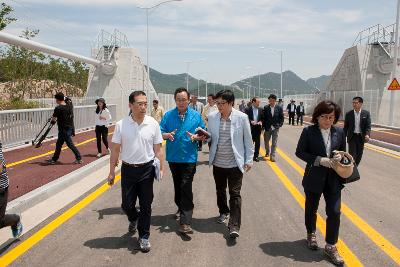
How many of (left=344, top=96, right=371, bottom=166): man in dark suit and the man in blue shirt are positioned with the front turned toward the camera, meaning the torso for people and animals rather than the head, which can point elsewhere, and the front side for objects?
2

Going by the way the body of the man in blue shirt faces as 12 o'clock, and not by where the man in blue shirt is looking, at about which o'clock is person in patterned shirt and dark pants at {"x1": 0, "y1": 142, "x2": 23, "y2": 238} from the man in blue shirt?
The person in patterned shirt and dark pants is roughly at 2 o'clock from the man in blue shirt.

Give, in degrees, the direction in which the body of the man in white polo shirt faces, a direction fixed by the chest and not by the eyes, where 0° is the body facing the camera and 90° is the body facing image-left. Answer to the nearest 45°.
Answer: approximately 0°

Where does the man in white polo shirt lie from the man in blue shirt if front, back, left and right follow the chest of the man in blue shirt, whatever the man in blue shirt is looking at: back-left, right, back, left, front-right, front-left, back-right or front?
front-right

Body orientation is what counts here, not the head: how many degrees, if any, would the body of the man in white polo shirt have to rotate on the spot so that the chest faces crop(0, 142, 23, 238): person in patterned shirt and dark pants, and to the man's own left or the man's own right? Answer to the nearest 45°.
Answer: approximately 90° to the man's own right

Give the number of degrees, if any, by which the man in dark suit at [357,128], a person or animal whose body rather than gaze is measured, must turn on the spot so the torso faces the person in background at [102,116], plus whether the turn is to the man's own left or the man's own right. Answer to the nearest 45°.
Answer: approximately 90° to the man's own right

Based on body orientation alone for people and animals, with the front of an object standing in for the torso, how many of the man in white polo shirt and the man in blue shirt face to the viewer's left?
0

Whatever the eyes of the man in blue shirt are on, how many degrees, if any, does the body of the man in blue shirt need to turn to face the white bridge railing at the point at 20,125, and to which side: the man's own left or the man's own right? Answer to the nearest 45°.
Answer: approximately 135° to the man's own right
